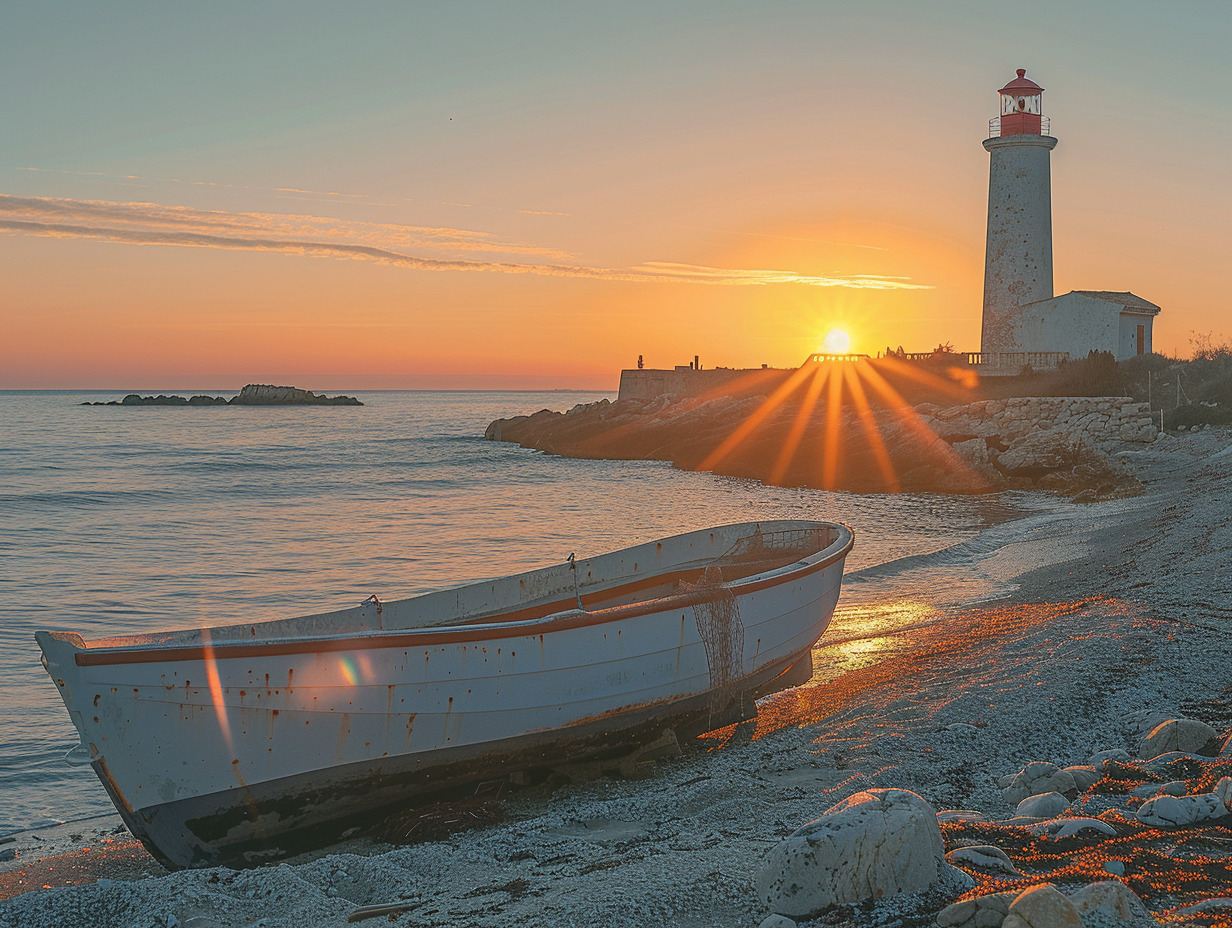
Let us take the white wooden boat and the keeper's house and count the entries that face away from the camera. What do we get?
0

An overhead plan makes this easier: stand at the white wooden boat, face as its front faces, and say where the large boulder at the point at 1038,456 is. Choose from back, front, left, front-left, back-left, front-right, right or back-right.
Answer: back

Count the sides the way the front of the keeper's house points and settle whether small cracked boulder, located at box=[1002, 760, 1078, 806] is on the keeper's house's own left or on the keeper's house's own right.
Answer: on the keeper's house's own right

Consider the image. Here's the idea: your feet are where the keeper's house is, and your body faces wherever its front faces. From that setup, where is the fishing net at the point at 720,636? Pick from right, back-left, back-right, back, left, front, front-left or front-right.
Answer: front-right

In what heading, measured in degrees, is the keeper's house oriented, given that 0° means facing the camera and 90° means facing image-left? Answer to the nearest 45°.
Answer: approximately 315°

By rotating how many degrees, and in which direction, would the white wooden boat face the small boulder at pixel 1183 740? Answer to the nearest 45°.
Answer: approximately 135° to its left

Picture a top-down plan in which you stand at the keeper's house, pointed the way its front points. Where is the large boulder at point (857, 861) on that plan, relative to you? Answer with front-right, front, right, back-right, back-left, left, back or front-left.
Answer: front-right

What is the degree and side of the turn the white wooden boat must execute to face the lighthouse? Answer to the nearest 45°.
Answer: approximately 180°

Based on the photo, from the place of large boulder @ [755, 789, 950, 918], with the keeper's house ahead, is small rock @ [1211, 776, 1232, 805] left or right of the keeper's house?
right

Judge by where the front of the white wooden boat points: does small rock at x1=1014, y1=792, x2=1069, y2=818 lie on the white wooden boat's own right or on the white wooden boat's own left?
on the white wooden boat's own left

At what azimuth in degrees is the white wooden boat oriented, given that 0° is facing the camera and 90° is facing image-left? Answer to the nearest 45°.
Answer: approximately 45°

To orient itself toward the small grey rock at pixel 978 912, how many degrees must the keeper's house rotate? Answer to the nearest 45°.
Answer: approximately 45° to its right
